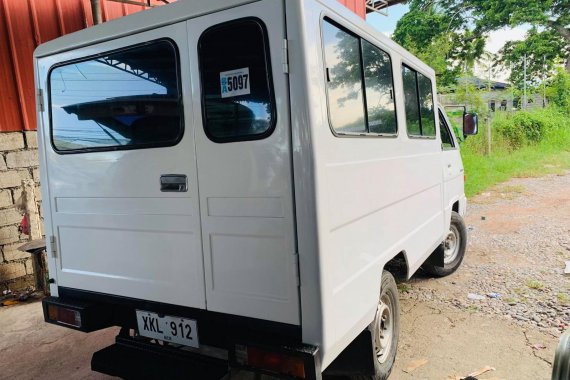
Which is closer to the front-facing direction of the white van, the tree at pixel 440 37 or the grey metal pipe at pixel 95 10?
the tree

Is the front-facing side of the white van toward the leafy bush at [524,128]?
yes

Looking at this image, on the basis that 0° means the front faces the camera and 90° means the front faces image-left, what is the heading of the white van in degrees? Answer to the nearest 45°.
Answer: approximately 225°

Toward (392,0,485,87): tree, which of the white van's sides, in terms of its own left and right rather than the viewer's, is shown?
front

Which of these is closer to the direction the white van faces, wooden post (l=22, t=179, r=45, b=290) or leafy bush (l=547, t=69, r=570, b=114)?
the leafy bush

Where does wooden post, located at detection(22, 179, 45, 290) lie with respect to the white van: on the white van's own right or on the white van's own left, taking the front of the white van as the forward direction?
on the white van's own left

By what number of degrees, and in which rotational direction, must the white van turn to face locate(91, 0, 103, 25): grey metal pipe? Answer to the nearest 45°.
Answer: approximately 90° to its left
